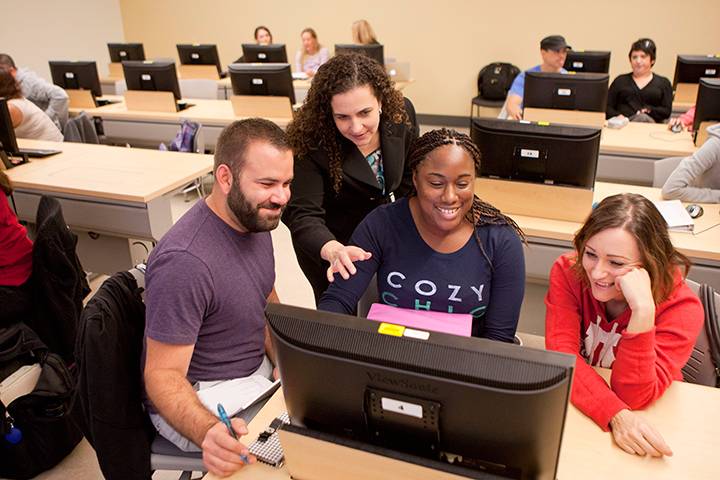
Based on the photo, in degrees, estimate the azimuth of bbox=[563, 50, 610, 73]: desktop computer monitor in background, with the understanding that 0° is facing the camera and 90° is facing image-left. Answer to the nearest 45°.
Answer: approximately 180°

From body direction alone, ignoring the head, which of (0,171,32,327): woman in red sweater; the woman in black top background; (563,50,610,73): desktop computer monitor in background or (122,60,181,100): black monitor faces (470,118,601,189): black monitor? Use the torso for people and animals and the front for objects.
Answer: the woman in black top background

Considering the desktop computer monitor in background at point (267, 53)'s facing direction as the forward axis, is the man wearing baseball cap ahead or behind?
behind

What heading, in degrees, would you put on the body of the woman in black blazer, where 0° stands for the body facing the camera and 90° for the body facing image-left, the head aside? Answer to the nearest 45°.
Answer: approximately 315°

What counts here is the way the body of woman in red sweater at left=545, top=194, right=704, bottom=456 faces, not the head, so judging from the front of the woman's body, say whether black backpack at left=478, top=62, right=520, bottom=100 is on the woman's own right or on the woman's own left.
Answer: on the woman's own right

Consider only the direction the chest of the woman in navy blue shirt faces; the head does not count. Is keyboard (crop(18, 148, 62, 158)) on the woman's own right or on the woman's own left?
on the woman's own right

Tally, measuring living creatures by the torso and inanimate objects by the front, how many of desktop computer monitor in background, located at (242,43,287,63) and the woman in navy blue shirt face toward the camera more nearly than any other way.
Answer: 1

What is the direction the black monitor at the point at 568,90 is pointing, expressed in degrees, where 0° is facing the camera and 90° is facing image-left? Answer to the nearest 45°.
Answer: approximately 180°

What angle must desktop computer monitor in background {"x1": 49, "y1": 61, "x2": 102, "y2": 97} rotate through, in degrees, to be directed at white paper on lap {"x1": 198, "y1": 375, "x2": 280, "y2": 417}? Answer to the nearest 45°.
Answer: approximately 180°

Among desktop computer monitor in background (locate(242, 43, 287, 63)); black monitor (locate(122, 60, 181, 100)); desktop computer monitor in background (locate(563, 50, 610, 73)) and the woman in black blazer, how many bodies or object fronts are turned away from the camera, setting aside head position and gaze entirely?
3

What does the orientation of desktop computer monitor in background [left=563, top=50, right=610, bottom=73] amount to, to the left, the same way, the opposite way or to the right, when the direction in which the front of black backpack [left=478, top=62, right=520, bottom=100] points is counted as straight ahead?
the opposite way
